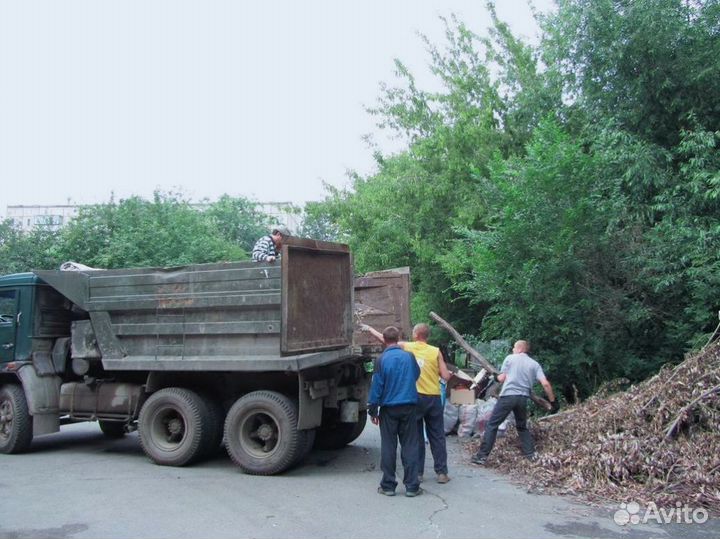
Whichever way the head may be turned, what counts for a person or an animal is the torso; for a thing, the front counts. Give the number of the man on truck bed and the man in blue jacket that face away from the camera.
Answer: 1

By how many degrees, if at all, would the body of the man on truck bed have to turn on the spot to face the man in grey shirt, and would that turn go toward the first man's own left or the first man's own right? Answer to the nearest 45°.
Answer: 0° — they already face them

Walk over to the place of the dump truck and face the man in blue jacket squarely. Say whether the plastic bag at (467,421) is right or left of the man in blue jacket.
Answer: left

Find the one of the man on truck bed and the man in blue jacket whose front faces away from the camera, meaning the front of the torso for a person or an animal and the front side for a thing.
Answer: the man in blue jacket

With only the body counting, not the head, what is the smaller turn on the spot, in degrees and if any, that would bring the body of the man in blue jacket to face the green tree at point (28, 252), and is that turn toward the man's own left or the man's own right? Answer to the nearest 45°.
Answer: approximately 45° to the man's own left

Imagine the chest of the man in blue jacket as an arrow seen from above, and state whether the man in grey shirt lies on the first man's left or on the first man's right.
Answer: on the first man's right

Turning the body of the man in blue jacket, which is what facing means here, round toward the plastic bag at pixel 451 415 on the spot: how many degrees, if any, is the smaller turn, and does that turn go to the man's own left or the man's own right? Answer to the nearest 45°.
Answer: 0° — they already face it

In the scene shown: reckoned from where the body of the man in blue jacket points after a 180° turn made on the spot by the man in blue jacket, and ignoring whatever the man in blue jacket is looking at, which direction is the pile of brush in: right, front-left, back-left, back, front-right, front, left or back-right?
left

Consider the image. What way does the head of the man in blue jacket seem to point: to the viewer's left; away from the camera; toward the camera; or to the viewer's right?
away from the camera

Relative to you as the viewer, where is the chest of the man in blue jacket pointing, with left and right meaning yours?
facing away from the viewer

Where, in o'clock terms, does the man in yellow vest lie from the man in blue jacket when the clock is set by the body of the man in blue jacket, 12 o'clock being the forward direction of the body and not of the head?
The man in yellow vest is roughly at 1 o'clock from the man in blue jacket.
